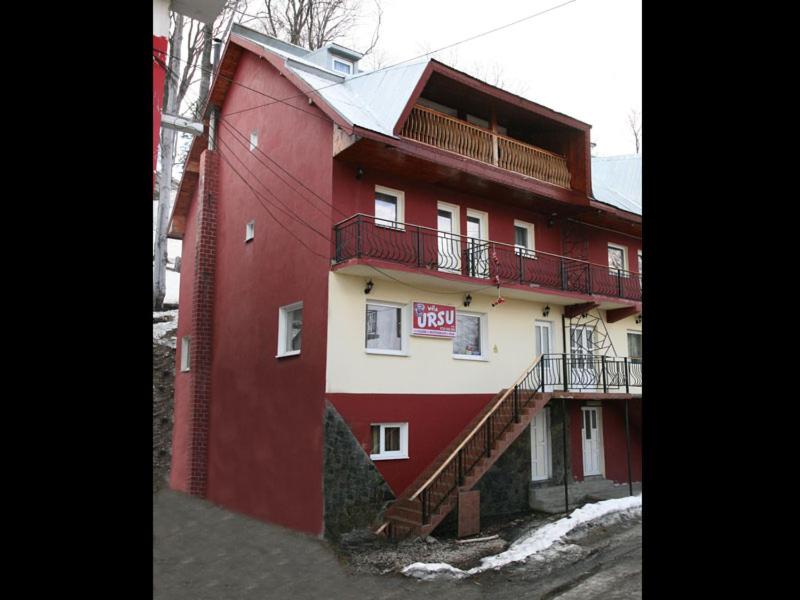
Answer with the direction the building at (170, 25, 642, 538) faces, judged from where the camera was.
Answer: facing the viewer and to the right of the viewer
